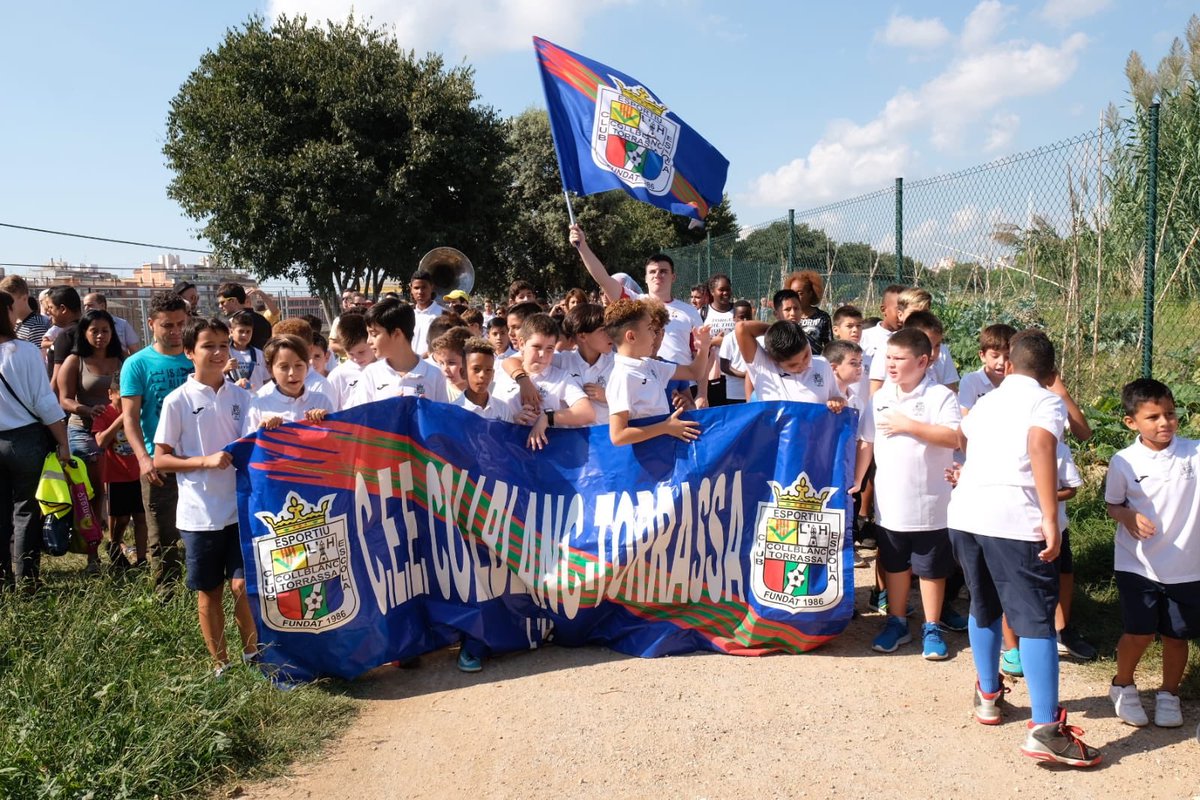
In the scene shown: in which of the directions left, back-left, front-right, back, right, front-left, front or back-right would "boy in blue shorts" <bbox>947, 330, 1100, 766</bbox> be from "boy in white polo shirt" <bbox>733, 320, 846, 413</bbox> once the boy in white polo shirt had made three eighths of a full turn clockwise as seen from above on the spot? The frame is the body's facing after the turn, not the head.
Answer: back

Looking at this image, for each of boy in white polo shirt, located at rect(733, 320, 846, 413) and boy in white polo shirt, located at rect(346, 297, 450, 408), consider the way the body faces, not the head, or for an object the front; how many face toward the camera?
2

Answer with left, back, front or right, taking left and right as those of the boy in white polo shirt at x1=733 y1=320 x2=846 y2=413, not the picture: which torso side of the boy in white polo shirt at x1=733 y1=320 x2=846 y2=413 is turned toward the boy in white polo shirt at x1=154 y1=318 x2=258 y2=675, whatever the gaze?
right

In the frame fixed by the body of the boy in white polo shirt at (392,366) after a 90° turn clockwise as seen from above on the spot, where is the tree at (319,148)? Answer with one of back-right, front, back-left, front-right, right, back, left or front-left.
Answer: right

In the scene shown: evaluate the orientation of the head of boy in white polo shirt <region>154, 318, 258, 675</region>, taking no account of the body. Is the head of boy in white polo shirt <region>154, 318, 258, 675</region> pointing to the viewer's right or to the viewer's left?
to the viewer's right

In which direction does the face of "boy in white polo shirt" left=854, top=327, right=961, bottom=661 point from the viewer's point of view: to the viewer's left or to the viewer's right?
to the viewer's left

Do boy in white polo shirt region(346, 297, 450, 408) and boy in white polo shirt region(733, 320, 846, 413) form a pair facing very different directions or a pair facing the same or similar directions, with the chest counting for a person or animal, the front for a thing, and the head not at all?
same or similar directions

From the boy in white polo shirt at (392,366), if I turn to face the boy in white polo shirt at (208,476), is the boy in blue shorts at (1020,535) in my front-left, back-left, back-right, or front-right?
back-left

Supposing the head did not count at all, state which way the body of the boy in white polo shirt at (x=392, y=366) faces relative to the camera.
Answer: toward the camera

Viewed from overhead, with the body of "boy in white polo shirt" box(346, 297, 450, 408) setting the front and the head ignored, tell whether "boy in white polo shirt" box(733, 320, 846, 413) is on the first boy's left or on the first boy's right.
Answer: on the first boy's left

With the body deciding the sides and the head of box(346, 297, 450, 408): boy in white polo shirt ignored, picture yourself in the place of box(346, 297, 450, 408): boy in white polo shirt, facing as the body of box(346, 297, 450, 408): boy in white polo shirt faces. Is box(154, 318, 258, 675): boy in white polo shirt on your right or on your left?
on your right

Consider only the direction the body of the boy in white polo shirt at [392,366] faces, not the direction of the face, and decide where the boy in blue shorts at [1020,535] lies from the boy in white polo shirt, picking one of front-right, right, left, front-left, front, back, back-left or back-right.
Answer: front-left

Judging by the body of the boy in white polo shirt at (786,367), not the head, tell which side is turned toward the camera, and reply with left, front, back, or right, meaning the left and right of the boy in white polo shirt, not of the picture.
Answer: front

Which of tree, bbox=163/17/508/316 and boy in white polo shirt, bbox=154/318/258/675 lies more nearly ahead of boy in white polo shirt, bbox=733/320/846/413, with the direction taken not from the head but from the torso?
the boy in white polo shirt

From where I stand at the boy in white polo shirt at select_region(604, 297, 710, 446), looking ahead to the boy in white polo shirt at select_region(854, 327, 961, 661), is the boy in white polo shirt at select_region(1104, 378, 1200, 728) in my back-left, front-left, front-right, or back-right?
front-right
